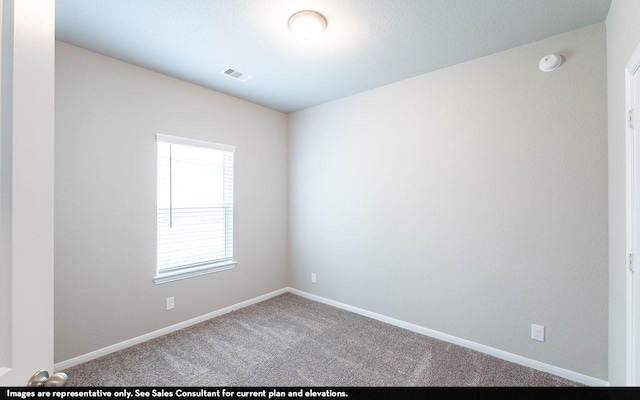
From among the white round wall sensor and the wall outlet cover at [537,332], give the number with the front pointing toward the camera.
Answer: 2

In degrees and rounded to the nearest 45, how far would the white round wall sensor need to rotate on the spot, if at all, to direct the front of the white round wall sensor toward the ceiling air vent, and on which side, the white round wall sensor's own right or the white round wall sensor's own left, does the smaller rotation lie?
approximately 45° to the white round wall sensor's own right

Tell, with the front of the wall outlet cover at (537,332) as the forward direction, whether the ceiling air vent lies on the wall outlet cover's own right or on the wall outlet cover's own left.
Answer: on the wall outlet cover's own right

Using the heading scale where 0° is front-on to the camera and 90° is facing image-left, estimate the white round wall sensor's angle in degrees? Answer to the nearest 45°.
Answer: approximately 0°

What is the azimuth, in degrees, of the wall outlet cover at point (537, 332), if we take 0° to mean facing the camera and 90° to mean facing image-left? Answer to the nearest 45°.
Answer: approximately 0°
